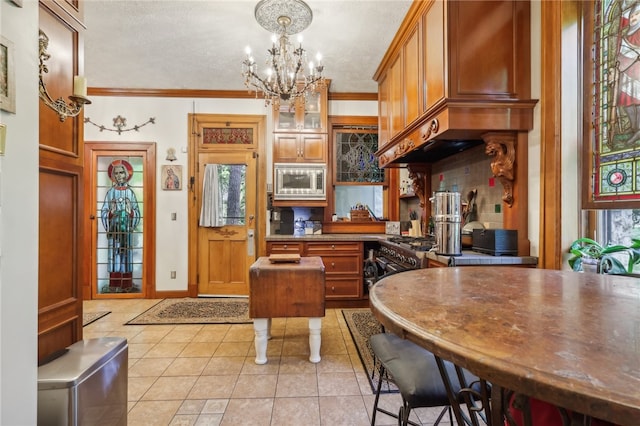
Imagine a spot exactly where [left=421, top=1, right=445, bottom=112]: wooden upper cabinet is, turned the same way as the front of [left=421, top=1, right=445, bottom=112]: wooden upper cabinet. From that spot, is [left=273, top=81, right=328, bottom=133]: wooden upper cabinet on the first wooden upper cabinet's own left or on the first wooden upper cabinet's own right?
on the first wooden upper cabinet's own right

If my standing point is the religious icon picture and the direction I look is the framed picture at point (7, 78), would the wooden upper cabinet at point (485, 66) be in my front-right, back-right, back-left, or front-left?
front-left

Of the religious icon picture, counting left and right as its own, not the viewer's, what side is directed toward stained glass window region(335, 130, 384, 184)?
left

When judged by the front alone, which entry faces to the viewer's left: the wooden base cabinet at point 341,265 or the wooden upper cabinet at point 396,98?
the wooden upper cabinet

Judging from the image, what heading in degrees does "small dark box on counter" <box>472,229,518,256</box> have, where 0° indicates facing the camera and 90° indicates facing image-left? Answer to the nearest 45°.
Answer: approximately 45°

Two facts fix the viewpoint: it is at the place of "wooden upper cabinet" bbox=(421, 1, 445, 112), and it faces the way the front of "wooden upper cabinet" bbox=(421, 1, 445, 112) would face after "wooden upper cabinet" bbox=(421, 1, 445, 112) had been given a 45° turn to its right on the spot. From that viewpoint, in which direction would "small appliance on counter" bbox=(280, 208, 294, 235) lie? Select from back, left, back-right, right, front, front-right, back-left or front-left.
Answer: front-right

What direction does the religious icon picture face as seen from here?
toward the camera

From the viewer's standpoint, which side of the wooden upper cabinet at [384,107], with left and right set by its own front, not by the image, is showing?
left

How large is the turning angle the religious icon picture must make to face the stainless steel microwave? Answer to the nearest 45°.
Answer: approximately 45° to its left

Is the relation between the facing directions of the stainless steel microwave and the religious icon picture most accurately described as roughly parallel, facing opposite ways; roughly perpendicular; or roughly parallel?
roughly parallel

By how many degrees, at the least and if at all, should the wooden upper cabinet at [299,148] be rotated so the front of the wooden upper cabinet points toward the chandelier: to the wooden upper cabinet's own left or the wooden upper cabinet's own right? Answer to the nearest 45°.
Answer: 0° — it already faces it

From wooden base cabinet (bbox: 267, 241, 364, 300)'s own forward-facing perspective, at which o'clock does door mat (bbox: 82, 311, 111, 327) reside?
The door mat is roughly at 3 o'clock from the wooden base cabinet.

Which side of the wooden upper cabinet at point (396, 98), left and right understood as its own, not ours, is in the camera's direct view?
left

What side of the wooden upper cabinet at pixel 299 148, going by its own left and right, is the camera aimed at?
front

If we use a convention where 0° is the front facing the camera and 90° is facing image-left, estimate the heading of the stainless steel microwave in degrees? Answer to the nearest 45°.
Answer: approximately 0°

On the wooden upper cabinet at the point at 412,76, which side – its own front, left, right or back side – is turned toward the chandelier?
front

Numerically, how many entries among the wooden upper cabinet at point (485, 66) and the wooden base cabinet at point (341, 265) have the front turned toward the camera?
1

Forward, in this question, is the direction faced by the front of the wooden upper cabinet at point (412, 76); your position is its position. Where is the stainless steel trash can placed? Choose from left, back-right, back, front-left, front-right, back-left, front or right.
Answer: front-left
